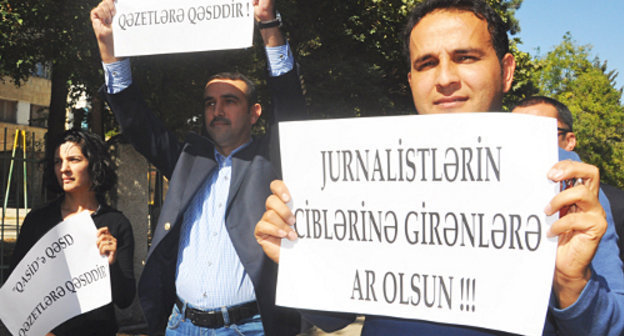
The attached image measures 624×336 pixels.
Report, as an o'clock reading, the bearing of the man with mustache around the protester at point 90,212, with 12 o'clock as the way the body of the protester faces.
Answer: The man with mustache is roughly at 9 o'clock from the protester.

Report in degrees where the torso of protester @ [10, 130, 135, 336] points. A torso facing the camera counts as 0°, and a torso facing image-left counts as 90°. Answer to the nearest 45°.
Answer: approximately 45°

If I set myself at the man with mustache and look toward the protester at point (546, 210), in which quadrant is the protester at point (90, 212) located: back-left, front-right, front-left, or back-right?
back-right

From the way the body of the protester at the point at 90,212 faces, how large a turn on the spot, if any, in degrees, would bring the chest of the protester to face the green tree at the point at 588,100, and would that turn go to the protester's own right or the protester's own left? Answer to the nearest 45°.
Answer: approximately 180°

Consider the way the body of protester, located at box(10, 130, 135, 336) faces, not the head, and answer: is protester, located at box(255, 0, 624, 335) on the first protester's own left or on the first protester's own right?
on the first protester's own left

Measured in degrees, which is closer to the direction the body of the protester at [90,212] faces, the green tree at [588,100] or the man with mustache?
the man with mustache
